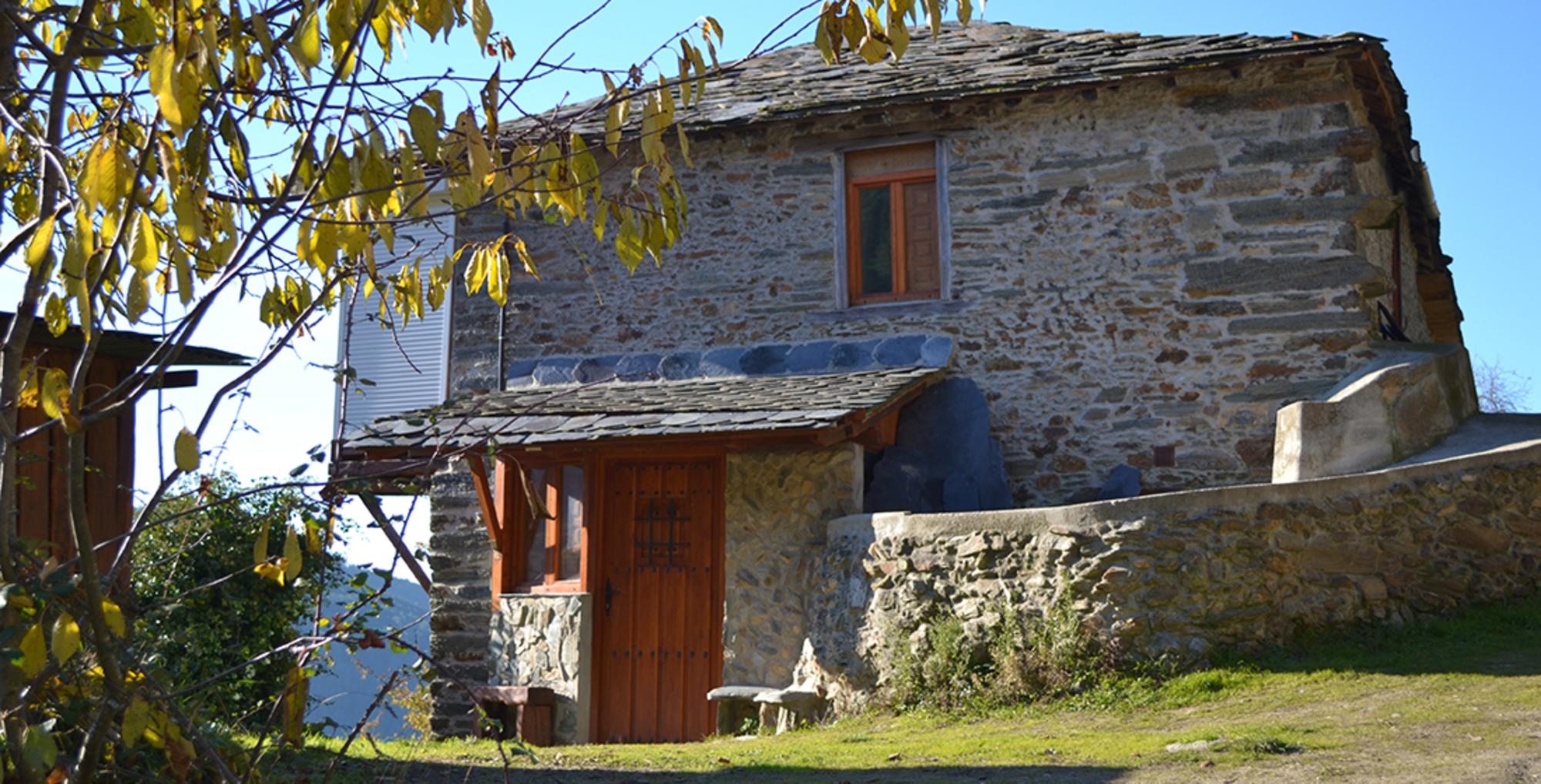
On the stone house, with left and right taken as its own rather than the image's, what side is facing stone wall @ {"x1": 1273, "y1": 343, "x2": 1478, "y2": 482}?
left

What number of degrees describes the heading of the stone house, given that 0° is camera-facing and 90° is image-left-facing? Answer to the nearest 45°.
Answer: approximately 0°
